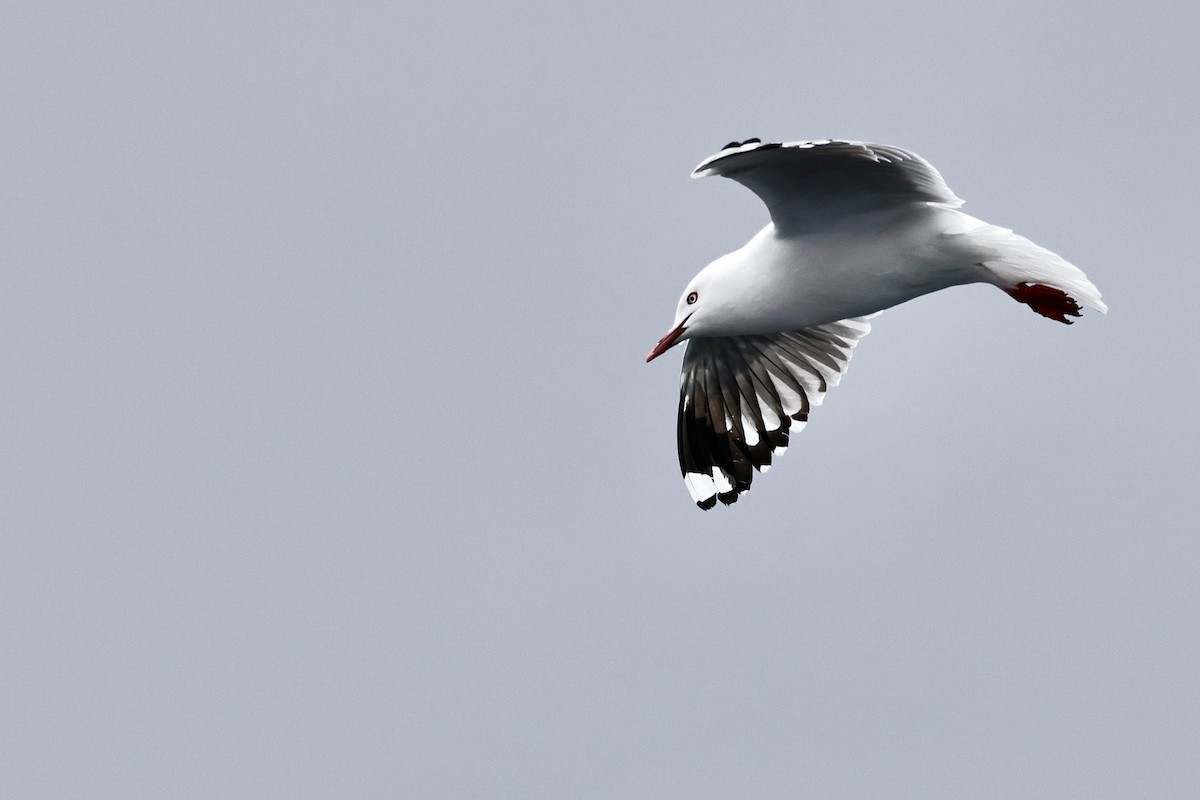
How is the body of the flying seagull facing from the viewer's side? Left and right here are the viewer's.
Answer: facing to the left of the viewer
